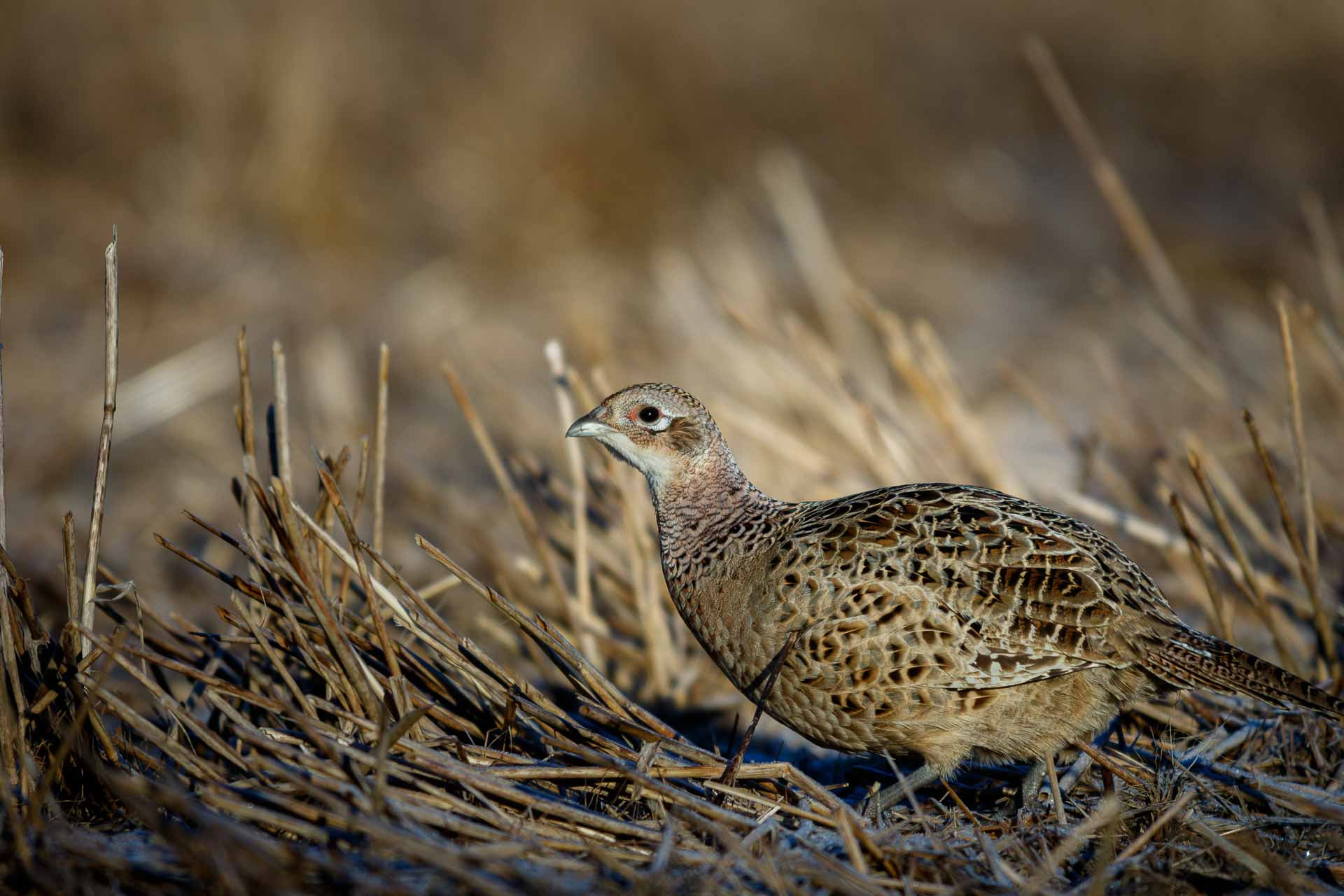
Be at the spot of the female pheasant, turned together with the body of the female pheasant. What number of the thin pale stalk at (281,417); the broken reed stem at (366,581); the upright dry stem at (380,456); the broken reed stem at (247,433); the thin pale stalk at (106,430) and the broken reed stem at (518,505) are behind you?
0

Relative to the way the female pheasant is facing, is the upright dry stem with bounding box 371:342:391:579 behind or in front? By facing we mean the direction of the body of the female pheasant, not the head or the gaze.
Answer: in front

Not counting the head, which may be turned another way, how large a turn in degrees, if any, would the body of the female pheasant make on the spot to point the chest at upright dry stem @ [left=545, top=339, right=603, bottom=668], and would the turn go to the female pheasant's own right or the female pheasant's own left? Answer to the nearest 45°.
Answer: approximately 45° to the female pheasant's own right

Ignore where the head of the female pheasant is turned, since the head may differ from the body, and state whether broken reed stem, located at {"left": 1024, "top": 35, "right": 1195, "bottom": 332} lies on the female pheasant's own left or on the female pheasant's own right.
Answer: on the female pheasant's own right

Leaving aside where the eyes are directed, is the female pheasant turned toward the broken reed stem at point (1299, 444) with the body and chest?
no

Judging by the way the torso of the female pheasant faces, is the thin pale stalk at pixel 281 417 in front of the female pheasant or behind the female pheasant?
in front

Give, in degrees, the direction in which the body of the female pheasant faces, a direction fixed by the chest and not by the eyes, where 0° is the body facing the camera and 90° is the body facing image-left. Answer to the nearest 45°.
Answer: approximately 90°

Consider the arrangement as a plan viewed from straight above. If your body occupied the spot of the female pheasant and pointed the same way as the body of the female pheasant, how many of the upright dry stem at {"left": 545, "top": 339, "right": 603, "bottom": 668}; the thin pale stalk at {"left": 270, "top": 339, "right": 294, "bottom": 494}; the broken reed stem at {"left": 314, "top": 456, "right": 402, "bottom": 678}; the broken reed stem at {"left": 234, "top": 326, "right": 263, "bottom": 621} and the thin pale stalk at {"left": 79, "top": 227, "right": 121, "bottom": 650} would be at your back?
0

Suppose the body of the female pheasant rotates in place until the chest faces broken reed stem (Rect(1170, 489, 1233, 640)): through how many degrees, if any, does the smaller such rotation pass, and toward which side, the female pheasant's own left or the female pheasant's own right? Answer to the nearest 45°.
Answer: approximately 135° to the female pheasant's own right

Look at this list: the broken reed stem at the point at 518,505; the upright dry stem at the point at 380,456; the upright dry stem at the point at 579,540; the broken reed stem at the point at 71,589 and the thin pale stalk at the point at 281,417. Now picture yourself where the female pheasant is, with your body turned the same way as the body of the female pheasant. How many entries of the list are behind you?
0

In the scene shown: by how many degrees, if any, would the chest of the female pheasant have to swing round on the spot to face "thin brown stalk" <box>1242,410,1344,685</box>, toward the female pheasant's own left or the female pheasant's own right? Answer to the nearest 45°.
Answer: approximately 135° to the female pheasant's own right

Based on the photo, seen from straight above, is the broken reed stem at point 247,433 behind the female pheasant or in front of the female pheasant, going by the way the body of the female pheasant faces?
in front

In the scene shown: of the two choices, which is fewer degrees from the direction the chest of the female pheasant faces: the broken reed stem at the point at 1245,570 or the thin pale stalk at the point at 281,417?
the thin pale stalk
